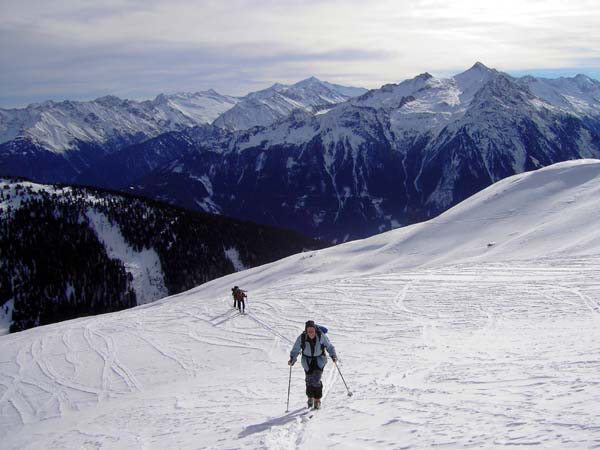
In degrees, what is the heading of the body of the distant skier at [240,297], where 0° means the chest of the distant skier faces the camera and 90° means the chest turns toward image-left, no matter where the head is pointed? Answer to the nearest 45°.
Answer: approximately 315°

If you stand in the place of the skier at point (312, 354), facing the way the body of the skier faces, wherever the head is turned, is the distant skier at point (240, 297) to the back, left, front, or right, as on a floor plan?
back

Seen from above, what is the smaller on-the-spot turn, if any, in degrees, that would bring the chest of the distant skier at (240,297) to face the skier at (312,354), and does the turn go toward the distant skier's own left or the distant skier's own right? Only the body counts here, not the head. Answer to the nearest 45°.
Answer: approximately 45° to the distant skier's own right

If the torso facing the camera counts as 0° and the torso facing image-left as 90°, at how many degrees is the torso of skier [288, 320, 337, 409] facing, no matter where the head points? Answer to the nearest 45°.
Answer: approximately 0°
